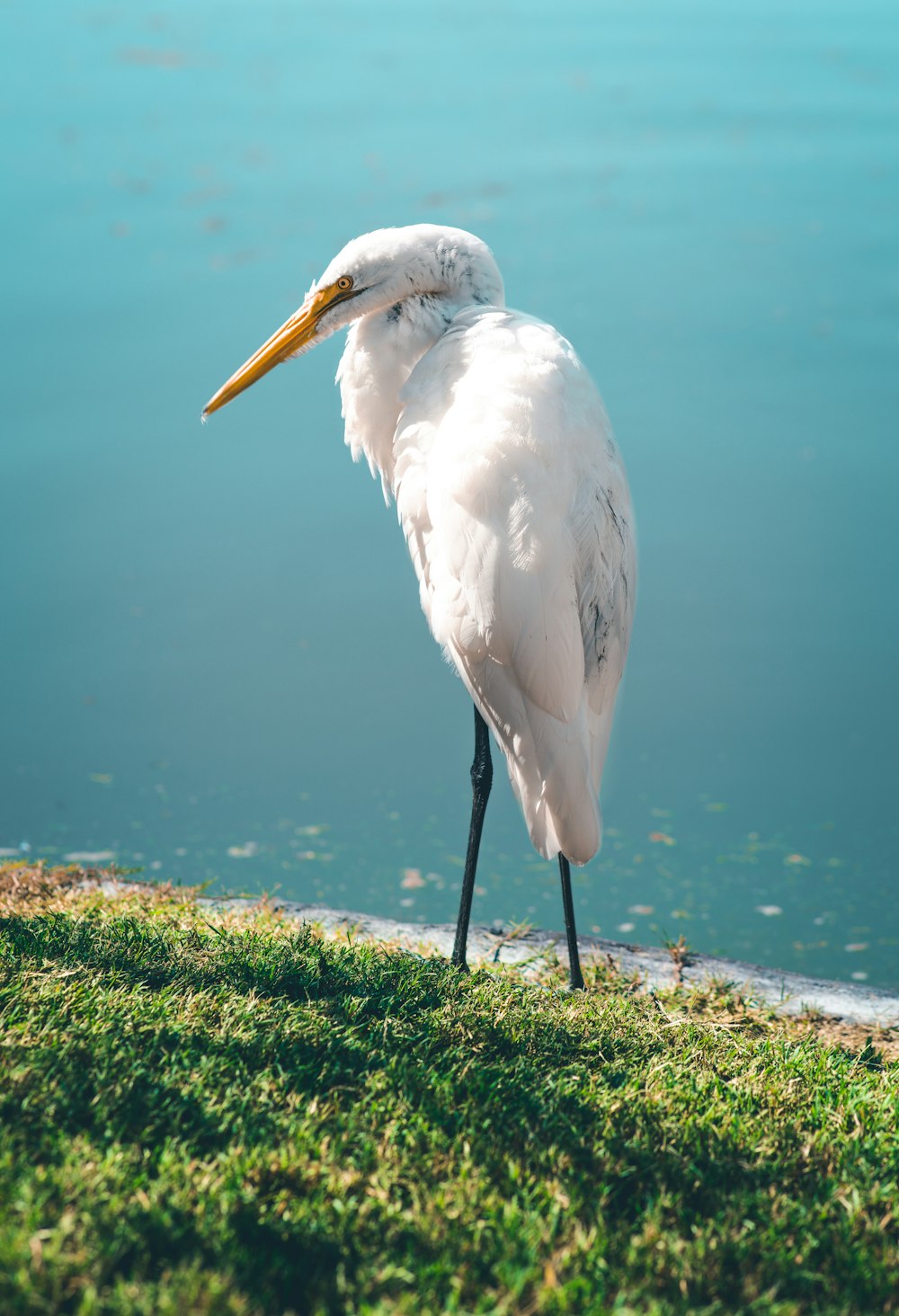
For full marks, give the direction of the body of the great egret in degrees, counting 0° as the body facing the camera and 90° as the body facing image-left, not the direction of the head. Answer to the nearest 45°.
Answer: approximately 135°
